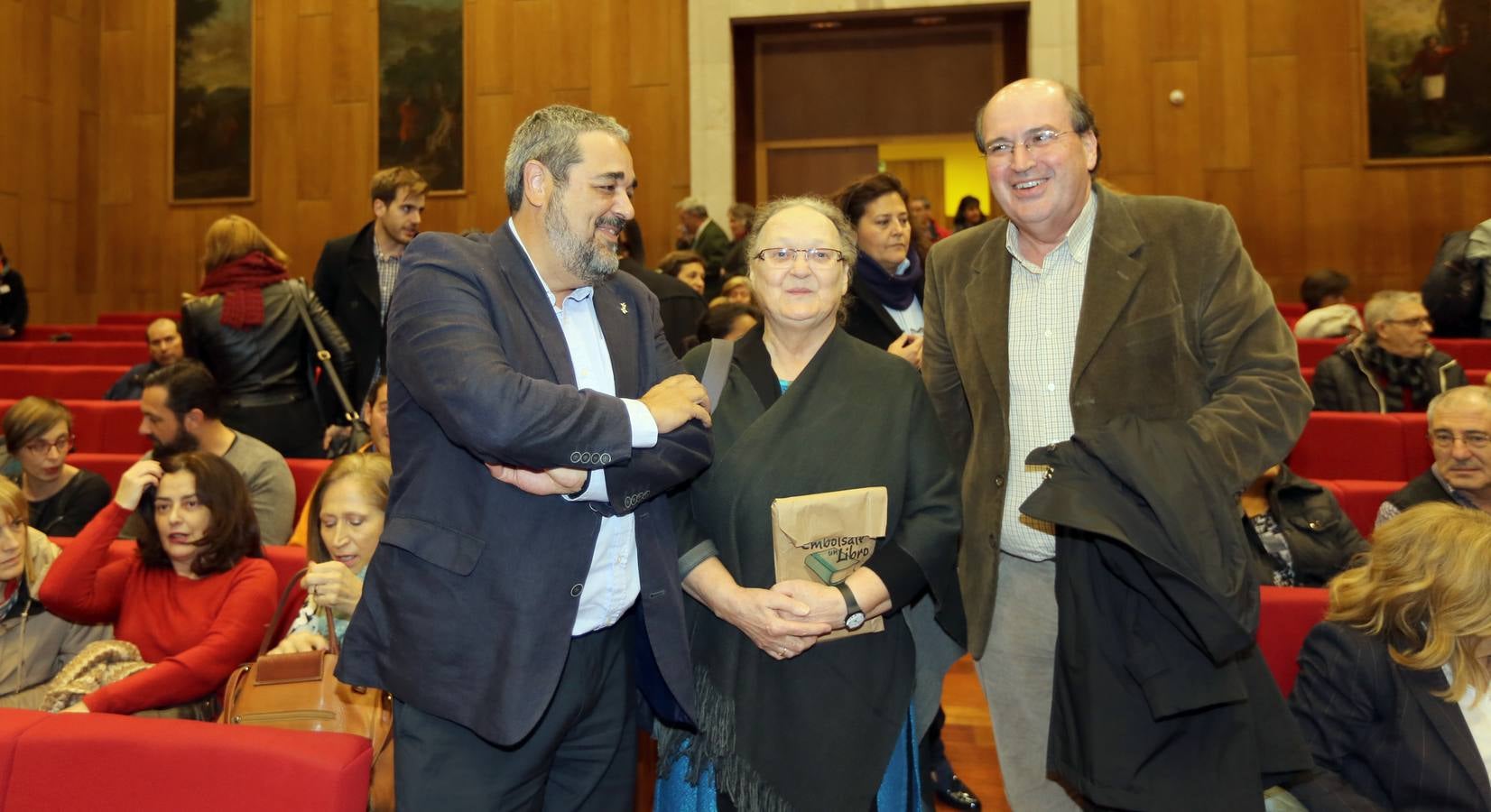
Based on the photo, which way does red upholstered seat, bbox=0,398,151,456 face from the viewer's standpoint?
toward the camera

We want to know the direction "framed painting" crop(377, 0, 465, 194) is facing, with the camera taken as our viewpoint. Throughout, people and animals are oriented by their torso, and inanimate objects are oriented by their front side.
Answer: facing the viewer

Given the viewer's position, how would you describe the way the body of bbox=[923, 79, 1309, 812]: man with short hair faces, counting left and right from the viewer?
facing the viewer and to the left of the viewer

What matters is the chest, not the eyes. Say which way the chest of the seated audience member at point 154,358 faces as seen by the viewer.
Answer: toward the camera

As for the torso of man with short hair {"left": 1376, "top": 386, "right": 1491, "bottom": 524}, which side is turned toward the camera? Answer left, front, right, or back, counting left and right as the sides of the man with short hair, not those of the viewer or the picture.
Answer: front
